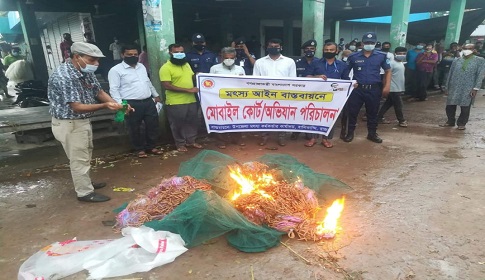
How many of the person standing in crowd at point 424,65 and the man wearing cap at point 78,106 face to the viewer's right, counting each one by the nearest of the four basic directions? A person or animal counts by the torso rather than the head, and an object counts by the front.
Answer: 1

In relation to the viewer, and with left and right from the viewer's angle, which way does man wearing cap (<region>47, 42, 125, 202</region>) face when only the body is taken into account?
facing to the right of the viewer

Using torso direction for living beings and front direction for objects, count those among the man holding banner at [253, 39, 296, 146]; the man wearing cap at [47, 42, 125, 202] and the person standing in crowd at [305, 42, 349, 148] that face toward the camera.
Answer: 2

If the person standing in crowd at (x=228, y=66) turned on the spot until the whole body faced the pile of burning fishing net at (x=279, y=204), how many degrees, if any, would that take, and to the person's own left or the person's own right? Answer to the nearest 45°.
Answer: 0° — they already face it

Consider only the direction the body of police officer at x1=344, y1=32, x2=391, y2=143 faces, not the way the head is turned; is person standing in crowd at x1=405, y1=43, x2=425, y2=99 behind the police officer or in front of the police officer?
behind

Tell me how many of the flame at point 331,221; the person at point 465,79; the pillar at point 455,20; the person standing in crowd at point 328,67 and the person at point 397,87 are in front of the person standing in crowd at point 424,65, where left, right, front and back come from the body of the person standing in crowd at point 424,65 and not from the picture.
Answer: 4

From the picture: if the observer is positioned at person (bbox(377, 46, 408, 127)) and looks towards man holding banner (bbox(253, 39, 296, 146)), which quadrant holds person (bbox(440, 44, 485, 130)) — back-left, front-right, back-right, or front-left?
back-left
